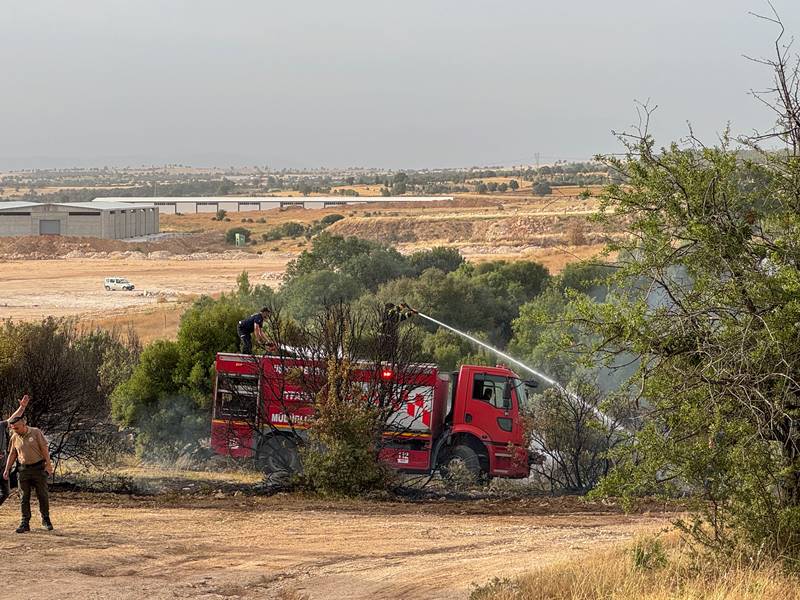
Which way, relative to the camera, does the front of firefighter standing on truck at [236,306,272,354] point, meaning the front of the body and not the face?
to the viewer's right

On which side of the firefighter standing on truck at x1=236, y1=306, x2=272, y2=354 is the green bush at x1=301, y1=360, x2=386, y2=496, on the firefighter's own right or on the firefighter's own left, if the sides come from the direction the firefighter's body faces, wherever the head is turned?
on the firefighter's own right

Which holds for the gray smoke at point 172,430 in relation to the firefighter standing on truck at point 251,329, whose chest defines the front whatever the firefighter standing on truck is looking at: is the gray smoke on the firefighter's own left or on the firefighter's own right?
on the firefighter's own left

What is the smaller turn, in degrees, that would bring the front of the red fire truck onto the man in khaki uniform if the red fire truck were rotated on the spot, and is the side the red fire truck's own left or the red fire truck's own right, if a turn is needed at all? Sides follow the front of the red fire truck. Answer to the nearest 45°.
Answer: approximately 135° to the red fire truck's own right

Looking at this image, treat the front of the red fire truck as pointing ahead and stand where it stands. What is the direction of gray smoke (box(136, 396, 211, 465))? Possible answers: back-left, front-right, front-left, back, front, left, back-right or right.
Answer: back-left

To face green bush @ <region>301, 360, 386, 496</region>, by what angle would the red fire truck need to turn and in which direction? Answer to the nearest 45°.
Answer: approximately 135° to its right

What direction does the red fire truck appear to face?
to the viewer's right
